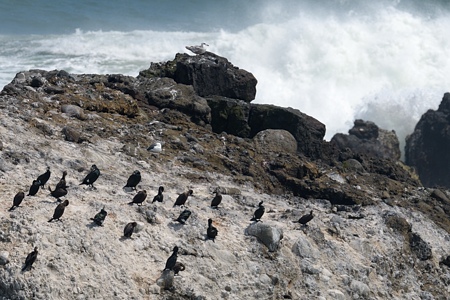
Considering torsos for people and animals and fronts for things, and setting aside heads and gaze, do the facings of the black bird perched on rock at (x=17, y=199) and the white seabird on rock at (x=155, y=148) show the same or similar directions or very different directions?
same or similar directions

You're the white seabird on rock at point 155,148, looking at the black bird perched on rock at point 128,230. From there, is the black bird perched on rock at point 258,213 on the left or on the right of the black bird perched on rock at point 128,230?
left

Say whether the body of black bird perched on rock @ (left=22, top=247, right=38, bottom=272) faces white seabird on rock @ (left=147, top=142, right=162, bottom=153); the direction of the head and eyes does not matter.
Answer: no

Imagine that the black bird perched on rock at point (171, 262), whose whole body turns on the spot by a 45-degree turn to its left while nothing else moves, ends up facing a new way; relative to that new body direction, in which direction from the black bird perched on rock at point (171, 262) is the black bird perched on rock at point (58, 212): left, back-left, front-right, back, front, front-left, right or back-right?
back-left

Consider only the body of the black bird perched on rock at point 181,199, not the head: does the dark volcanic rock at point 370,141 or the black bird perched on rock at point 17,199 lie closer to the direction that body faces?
the dark volcanic rock

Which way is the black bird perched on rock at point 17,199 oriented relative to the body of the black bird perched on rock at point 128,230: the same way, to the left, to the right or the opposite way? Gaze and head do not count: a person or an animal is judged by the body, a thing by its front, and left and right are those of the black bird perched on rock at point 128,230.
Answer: the same way

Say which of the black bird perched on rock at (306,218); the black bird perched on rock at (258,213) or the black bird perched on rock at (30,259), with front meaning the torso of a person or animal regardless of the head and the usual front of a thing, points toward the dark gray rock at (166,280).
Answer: the black bird perched on rock at (30,259)

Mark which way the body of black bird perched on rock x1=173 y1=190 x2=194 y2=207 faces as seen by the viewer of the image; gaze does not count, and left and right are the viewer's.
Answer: facing to the right of the viewer

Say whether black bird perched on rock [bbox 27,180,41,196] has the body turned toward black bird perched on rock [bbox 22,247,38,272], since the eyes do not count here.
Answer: no

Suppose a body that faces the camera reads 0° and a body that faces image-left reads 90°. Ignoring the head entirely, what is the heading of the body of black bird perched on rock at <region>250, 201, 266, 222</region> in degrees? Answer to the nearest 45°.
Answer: approximately 270°

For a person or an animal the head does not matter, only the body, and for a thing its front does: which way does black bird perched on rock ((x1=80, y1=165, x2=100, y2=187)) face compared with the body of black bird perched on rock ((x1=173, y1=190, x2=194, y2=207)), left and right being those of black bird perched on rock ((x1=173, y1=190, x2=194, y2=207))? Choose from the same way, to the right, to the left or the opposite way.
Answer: the same way
